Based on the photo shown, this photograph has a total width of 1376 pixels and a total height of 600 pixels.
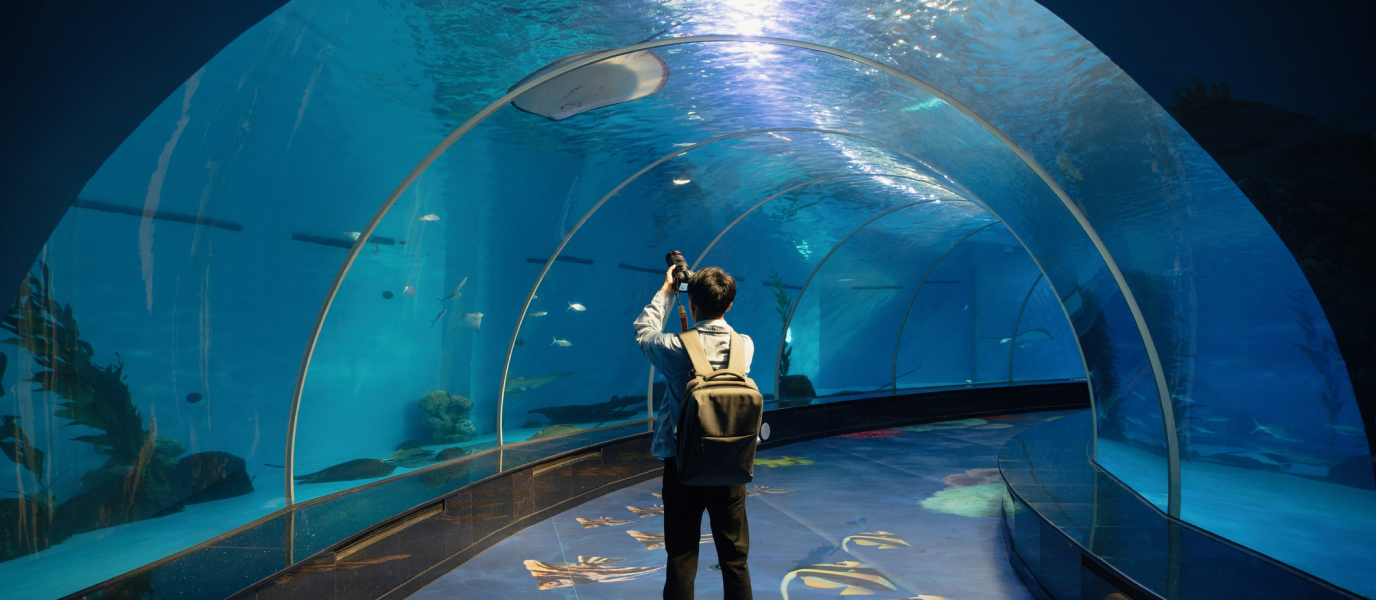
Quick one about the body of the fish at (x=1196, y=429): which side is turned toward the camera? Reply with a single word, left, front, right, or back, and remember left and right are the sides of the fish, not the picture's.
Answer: left

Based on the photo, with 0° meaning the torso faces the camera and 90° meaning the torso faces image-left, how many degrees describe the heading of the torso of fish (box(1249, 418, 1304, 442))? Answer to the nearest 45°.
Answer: approximately 270°

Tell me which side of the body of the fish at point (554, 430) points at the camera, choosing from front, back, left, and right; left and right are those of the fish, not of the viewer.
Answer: left

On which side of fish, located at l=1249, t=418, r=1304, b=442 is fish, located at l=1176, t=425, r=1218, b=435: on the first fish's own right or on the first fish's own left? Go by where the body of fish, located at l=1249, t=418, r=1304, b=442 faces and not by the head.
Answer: on the first fish's own left

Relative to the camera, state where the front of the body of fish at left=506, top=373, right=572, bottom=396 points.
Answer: to the viewer's left
